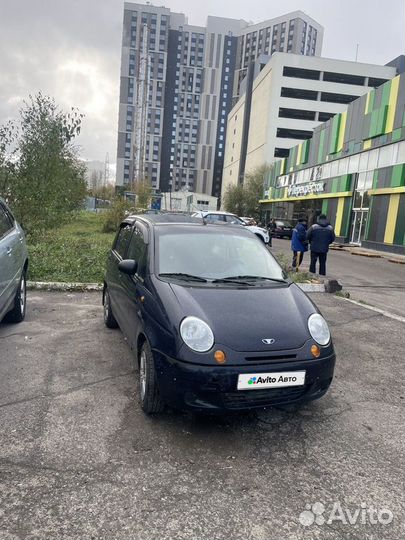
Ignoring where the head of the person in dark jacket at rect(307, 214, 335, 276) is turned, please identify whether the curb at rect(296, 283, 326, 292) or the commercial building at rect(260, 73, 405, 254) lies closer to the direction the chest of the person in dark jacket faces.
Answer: the commercial building

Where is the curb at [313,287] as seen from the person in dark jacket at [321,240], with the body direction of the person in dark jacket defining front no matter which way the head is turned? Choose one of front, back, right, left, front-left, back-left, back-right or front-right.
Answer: back

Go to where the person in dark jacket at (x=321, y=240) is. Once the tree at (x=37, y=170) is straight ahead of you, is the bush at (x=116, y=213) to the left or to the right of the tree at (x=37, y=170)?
right

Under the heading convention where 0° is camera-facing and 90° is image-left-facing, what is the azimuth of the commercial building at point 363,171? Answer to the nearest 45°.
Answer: approximately 45°

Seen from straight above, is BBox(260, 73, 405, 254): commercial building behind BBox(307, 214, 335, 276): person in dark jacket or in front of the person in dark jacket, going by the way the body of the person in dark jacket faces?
in front

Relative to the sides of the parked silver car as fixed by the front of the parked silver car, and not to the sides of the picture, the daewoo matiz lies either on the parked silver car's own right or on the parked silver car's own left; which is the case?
on the parked silver car's own left

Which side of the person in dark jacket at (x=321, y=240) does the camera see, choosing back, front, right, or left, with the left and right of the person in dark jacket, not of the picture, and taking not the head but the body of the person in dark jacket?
back

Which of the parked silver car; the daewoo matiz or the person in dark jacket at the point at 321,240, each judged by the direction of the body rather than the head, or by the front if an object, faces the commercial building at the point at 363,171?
the person in dark jacket

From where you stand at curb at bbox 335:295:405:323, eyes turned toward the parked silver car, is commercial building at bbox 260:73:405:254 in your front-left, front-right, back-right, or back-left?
back-right

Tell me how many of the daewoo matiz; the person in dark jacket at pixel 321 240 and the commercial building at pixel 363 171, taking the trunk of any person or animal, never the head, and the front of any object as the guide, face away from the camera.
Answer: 1

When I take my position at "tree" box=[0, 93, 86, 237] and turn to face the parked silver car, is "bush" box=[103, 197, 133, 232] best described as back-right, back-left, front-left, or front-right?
back-left

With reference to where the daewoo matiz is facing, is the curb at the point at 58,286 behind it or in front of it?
behind

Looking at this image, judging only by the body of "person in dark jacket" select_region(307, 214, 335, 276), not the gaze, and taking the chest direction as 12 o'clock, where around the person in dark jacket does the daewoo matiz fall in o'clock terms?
The daewoo matiz is roughly at 6 o'clock from the person in dark jacket.

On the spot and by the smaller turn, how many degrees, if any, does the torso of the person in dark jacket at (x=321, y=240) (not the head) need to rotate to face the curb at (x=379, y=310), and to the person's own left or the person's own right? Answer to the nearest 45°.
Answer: approximately 180°
